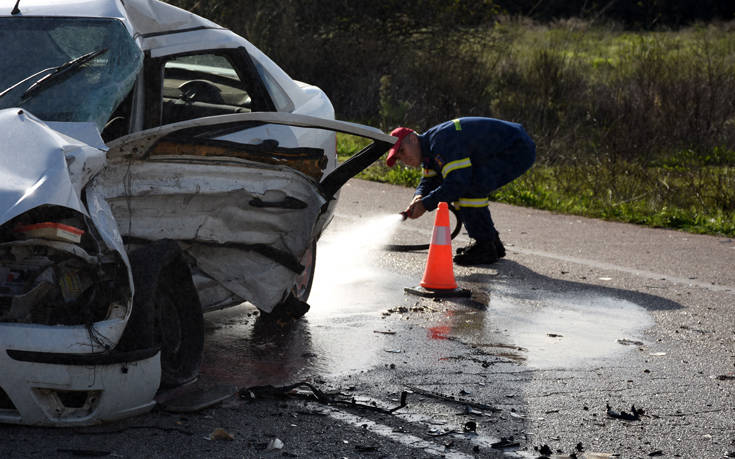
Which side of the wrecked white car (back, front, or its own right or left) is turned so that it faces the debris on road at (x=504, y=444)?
left

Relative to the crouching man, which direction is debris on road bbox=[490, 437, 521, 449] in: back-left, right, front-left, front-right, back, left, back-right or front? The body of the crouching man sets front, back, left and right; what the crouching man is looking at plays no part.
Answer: left

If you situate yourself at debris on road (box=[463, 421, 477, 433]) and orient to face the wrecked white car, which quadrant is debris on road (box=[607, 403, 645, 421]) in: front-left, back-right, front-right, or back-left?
back-right

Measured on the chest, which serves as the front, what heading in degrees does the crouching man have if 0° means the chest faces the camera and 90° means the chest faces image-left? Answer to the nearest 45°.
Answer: approximately 90°

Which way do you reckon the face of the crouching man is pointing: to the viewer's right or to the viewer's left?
to the viewer's left

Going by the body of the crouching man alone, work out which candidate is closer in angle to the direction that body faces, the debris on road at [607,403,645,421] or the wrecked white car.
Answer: the wrecked white car

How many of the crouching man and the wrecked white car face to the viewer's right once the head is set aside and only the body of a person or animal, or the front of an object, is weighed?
0

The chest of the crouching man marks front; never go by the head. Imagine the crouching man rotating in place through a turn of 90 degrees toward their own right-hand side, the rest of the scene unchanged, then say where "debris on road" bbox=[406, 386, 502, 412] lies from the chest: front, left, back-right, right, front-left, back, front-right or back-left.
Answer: back

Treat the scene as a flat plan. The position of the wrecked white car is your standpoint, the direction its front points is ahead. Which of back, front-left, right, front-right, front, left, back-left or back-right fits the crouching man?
back

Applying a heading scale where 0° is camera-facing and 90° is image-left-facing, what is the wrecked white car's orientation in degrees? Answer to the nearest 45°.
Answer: approximately 45°

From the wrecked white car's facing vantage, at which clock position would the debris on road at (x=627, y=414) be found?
The debris on road is roughly at 8 o'clock from the wrecked white car.

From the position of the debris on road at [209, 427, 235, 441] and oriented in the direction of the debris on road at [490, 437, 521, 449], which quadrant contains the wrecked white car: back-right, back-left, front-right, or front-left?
back-left

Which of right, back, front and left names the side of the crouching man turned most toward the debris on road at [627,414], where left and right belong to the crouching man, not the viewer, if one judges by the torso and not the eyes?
left
